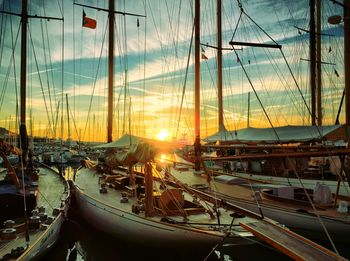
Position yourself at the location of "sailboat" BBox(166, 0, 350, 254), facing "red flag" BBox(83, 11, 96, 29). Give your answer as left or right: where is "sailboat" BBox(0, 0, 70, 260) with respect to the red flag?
left

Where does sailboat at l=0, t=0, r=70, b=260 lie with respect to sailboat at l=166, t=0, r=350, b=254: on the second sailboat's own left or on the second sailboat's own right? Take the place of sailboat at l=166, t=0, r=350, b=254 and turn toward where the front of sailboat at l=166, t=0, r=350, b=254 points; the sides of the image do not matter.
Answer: on the second sailboat's own left

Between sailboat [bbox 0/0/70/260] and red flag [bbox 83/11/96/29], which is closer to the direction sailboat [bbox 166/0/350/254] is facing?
the red flag

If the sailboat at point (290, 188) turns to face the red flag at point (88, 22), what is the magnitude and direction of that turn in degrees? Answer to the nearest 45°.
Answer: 0° — it already faces it

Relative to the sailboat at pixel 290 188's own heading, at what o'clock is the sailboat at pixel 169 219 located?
the sailboat at pixel 169 219 is roughly at 9 o'clock from the sailboat at pixel 290 188.
